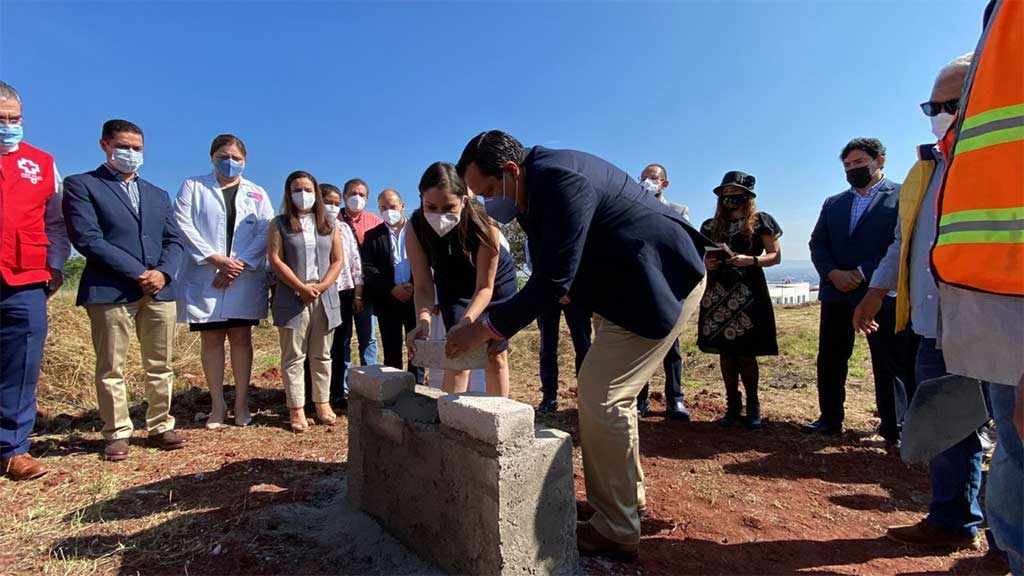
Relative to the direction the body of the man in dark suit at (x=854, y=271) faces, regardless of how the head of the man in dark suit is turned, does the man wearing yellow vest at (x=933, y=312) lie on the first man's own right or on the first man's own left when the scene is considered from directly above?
on the first man's own left

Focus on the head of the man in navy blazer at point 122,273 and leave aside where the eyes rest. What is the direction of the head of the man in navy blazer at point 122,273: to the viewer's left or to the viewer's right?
to the viewer's right

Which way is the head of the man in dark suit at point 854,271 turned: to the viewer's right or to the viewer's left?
to the viewer's left

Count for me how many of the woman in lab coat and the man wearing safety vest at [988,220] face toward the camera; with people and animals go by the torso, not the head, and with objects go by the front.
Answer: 1

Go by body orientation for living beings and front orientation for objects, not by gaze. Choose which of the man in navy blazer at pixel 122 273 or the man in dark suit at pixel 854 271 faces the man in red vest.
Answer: the man in dark suit

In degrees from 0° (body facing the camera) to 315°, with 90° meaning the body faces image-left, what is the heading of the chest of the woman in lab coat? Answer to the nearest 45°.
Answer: approximately 0°

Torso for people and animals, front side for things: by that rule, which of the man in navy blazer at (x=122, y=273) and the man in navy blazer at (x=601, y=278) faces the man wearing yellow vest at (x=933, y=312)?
the man in navy blazer at (x=122, y=273)

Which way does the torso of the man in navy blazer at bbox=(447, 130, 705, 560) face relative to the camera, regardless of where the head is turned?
to the viewer's left

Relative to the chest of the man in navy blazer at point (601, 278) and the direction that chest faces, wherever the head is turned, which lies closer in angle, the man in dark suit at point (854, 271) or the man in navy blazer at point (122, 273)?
the man in navy blazer
